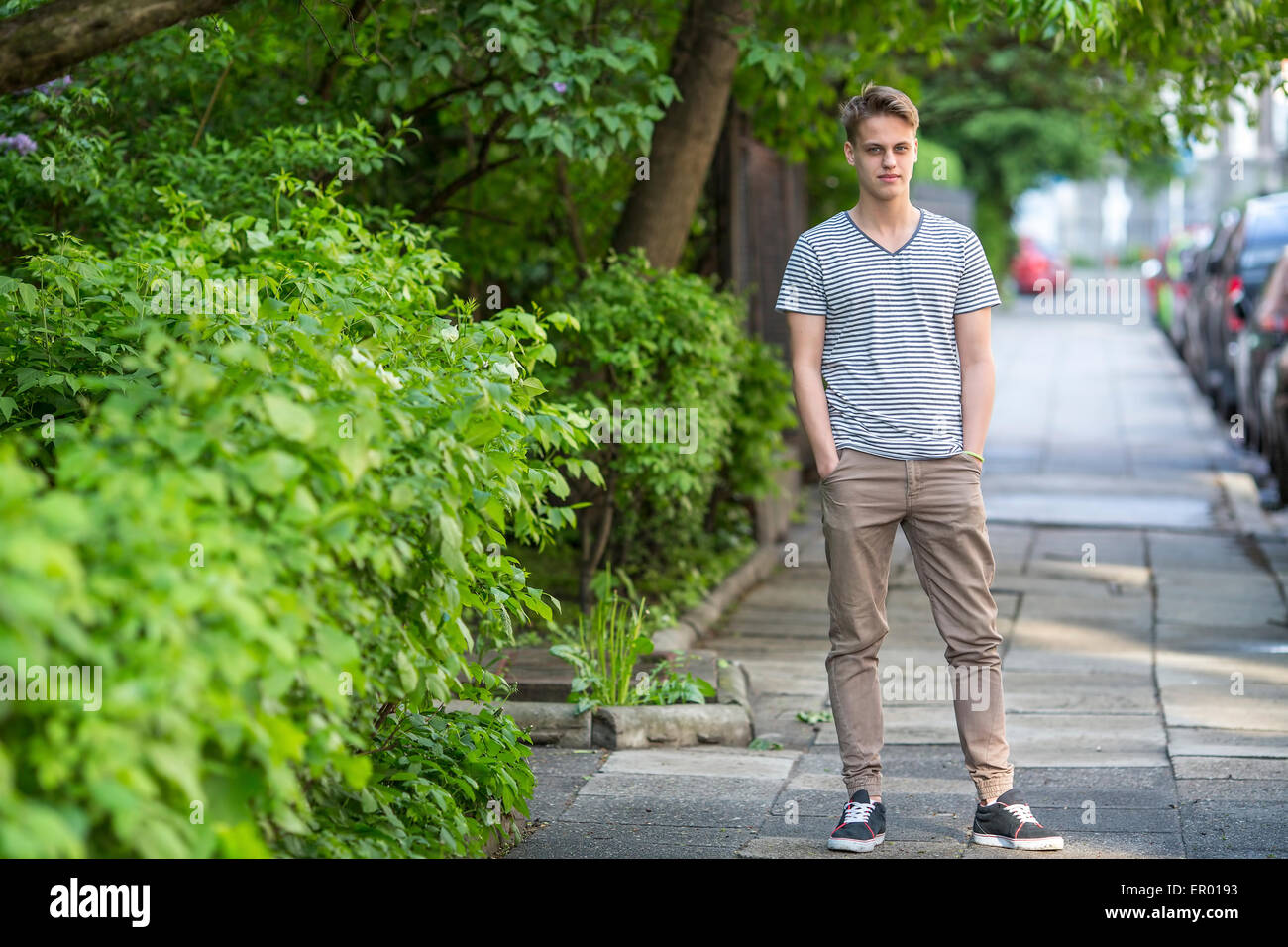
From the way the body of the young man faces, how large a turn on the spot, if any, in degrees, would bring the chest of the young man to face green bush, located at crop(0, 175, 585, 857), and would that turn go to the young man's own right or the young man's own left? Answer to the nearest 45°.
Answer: approximately 45° to the young man's own right

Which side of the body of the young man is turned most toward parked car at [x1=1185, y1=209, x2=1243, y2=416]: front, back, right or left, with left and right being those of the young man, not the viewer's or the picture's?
back

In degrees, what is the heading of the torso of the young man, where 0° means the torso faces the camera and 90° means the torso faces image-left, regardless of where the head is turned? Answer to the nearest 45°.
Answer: approximately 0°

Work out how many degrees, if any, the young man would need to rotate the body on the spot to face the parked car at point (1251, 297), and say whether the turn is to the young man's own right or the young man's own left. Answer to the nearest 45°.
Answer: approximately 180°

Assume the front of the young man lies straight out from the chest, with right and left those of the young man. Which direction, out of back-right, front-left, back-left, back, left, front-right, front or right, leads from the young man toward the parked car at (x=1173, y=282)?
back

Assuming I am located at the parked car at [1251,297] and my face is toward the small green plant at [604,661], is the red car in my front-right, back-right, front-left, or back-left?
back-right

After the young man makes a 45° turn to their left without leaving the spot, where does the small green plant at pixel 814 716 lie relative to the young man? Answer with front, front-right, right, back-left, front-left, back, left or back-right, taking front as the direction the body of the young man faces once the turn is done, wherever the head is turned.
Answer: back-left

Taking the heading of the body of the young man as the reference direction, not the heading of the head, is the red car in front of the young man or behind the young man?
behind
